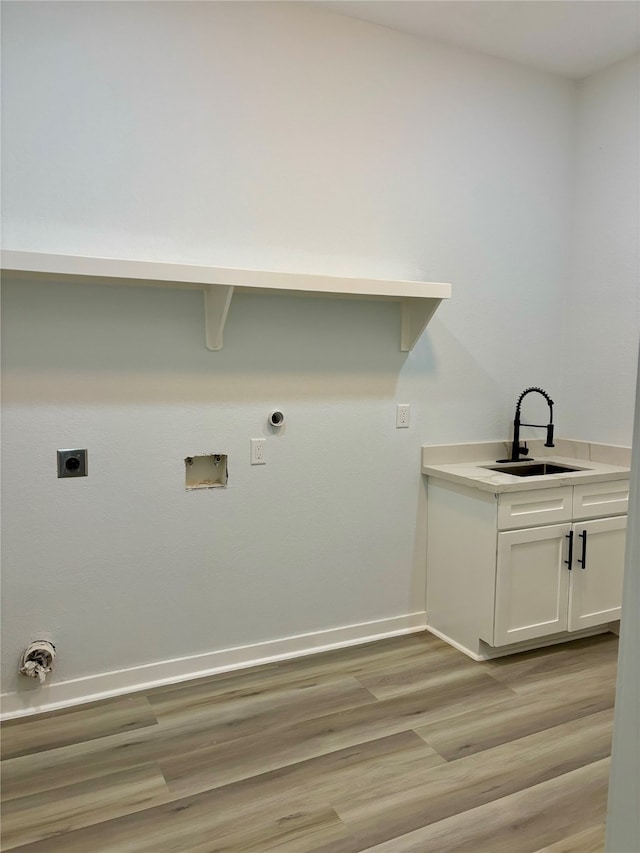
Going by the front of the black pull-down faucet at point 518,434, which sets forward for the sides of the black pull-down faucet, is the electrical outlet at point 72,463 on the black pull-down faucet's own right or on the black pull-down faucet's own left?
on the black pull-down faucet's own right

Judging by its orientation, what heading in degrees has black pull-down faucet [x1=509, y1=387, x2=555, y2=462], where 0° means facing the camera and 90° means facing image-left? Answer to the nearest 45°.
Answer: approximately 315°

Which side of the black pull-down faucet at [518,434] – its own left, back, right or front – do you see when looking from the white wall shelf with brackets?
right

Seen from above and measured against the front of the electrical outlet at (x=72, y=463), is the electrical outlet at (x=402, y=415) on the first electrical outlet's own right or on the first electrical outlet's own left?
on the first electrical outlet's own left

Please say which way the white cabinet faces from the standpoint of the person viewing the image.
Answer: facing the viewer and to the right of the viewer

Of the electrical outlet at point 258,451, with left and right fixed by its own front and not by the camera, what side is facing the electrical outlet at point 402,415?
left

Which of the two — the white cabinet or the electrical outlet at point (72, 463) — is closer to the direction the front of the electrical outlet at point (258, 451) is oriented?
the white cabinet

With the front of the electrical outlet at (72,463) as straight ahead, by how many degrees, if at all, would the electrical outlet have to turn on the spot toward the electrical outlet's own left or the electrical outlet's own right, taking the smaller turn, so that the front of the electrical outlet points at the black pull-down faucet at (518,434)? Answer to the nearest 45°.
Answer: approximately 90° to the electrical outlet's own left

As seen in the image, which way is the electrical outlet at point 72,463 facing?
toward the camera
